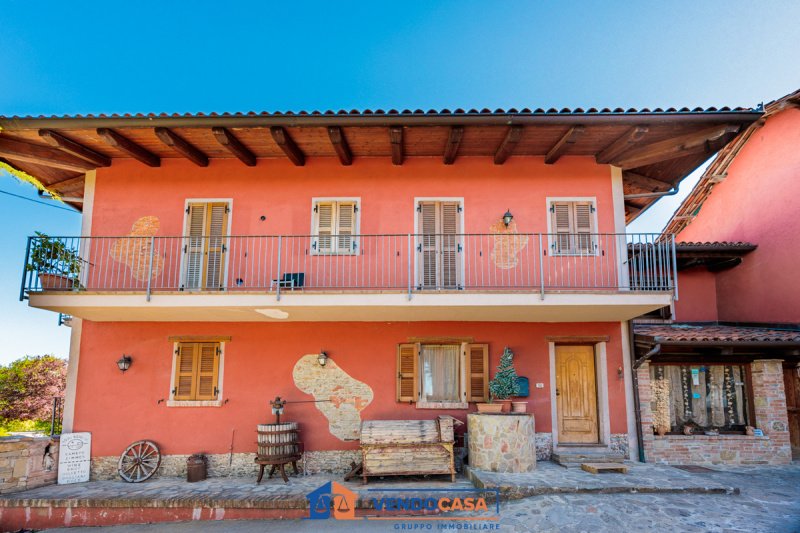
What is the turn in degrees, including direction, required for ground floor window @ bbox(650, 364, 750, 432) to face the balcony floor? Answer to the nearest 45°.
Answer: approximately 45° to its right

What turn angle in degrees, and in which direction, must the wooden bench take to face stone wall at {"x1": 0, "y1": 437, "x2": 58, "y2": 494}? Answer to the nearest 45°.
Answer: approximately 90° to its right

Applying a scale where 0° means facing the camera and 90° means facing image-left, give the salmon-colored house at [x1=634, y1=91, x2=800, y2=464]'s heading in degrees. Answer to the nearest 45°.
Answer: approximately 0°

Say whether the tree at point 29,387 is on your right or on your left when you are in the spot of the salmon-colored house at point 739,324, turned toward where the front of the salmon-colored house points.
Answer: on your right

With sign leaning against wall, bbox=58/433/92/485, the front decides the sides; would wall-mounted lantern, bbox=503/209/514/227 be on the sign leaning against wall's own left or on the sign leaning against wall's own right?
on the sign leaning against wall's own left
